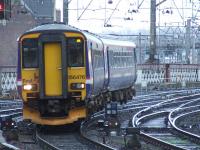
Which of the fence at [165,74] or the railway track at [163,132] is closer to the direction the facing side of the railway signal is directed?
the railway track

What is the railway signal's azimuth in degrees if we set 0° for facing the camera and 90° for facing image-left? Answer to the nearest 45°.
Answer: approximately 0°

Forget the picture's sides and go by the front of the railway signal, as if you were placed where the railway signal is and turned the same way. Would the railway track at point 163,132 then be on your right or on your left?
on your left
